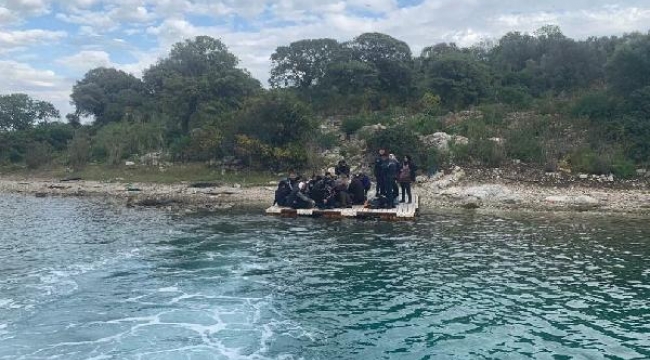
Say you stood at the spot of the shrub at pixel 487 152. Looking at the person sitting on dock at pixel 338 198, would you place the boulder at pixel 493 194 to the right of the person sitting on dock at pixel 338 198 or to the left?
left

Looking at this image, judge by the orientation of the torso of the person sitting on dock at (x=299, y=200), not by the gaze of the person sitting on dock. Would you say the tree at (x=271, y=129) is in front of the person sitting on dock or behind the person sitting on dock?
behind

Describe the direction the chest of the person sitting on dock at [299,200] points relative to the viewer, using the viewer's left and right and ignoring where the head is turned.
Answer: facing the viewer and to the right of the viewer

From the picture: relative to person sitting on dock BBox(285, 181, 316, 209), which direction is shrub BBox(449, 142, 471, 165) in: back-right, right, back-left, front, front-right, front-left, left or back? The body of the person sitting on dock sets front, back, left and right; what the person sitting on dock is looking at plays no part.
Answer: left

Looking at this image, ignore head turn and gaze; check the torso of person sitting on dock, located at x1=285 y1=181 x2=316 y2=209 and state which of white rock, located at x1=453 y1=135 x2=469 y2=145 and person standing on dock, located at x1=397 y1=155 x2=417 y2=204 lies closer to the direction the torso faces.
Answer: the person standing on dock

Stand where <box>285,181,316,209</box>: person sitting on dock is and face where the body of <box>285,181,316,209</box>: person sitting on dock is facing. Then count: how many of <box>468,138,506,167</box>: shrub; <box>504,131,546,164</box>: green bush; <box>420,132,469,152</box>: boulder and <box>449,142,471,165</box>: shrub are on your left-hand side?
4

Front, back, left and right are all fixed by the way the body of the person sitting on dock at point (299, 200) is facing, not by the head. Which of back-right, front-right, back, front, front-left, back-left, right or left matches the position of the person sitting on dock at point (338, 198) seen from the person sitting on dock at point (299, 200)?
front-left

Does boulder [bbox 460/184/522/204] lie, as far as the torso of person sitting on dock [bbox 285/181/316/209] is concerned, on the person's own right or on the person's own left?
on the person's own left

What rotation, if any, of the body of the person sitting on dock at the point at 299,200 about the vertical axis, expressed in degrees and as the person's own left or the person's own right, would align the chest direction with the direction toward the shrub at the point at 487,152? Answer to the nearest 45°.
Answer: approximately 90° to the person's own left

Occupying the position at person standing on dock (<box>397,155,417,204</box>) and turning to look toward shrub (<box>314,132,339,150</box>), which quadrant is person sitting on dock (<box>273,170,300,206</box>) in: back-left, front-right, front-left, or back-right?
front-left

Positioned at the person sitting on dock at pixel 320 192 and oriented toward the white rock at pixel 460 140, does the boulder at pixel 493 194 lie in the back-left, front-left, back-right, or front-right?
front-right

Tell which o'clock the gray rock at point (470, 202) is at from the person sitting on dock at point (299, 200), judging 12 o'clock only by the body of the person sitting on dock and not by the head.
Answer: The gray rock is roughly at 10 o'clock from the person sitting on dock.

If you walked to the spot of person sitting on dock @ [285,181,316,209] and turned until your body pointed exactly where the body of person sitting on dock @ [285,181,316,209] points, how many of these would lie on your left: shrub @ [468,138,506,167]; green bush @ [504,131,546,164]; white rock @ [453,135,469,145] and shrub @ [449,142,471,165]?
4
